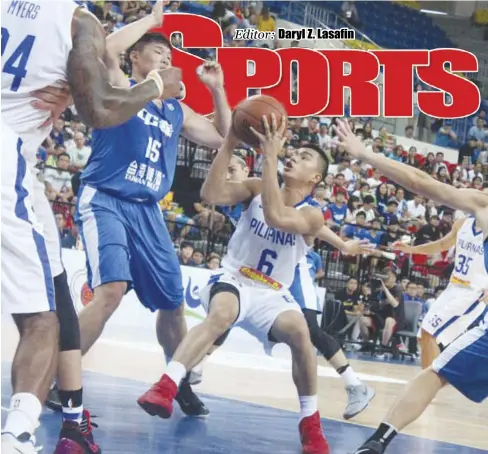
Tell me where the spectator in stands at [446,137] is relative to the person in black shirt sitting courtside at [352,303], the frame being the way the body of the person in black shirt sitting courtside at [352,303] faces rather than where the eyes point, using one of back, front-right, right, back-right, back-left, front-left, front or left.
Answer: back

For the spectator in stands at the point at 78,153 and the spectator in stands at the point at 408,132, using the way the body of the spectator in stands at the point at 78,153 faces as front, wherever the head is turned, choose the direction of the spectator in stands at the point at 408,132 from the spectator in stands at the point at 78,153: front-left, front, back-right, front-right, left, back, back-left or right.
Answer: back-left

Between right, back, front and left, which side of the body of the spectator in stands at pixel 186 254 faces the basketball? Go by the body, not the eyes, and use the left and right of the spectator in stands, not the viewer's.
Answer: front

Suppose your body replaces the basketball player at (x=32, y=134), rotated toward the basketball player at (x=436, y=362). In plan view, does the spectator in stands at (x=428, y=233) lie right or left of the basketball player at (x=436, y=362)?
left

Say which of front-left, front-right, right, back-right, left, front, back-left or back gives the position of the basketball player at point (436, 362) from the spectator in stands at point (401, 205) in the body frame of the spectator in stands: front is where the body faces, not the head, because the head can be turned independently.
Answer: front-left

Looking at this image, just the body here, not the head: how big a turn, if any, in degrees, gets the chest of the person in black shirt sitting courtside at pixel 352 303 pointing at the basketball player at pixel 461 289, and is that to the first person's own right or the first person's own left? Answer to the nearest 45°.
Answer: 0° — they already face them

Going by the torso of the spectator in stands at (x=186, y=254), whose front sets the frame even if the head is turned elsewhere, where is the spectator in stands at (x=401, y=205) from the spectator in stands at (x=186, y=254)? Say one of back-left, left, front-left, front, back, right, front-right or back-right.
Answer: back-left

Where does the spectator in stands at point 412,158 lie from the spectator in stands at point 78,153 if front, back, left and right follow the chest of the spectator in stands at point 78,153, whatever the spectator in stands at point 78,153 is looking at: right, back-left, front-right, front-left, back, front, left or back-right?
back-left

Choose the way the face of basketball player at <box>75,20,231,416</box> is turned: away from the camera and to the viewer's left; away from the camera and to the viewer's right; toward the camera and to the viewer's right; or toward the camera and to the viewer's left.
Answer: toward the camera and to the viewer's right

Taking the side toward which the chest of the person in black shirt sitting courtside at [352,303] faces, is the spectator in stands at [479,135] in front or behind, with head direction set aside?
behind

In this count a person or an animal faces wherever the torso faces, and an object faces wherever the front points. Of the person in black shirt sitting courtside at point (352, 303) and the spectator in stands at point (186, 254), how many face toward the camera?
2

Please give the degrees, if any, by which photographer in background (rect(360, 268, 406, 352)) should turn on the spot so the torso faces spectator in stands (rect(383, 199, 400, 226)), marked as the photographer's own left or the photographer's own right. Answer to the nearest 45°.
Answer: approximately 135° to the photographer's own right
